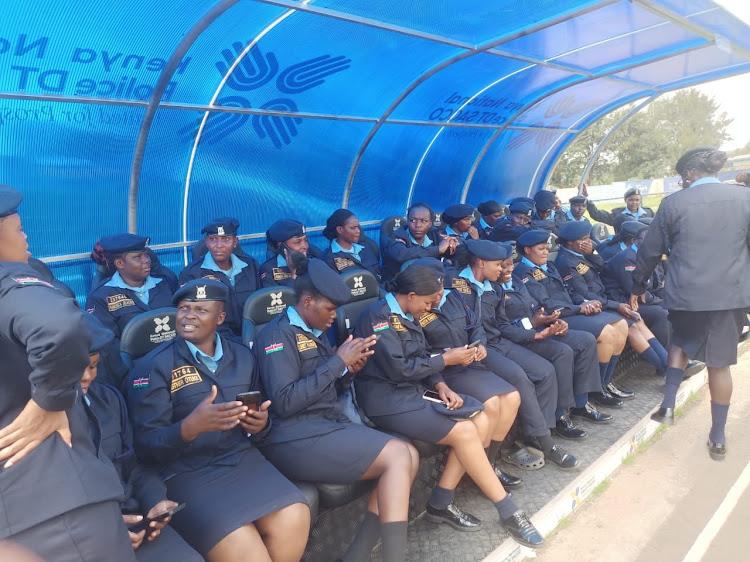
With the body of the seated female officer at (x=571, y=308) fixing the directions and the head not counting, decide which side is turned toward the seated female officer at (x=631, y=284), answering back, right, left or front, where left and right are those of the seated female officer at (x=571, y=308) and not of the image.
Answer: left

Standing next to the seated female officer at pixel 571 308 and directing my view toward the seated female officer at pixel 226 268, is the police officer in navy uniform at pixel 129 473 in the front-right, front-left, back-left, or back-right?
front-left

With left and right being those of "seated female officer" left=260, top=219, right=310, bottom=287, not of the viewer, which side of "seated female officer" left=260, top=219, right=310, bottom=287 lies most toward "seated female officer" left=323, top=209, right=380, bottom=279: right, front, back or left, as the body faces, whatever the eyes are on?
left

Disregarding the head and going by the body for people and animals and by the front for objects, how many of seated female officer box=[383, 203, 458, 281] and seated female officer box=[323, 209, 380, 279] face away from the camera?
0

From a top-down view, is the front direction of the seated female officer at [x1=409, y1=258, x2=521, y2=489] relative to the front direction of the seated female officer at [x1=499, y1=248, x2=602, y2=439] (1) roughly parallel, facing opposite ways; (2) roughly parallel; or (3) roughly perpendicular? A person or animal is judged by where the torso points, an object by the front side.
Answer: roughly parallel

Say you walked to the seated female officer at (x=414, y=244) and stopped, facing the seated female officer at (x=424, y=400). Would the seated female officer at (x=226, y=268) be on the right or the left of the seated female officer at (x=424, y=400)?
right

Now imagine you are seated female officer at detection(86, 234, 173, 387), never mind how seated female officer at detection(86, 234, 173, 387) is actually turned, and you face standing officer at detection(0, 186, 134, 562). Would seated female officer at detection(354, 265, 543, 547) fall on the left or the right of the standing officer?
left

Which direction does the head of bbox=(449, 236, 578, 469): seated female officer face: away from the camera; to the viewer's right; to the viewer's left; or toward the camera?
to the viewer's right

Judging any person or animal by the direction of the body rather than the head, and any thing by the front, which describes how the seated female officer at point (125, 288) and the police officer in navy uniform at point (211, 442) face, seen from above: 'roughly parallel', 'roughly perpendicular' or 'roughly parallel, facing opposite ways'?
roughly parallel

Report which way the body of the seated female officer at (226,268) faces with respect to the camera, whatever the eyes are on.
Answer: toward the camera

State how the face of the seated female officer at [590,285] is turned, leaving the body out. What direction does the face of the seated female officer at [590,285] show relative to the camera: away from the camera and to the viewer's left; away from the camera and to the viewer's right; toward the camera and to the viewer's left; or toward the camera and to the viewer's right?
toward the camera and to the viewer's right

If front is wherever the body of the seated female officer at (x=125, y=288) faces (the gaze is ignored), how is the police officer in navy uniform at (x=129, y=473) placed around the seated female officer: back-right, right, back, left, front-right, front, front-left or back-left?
front-right

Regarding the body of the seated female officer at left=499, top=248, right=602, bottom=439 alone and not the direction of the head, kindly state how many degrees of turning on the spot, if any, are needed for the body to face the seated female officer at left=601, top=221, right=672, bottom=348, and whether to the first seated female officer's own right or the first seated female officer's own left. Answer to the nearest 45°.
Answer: approximately 90° to the first seated female officer's own left

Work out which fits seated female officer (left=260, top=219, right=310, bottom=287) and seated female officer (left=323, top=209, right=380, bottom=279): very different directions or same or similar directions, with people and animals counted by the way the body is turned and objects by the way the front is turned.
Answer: same or similar directions

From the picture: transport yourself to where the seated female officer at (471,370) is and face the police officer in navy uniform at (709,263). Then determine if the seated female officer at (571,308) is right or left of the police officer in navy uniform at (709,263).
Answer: left

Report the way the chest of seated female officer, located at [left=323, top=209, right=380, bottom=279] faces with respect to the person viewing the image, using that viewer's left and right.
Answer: facing the viewer and to the right of the viewer
